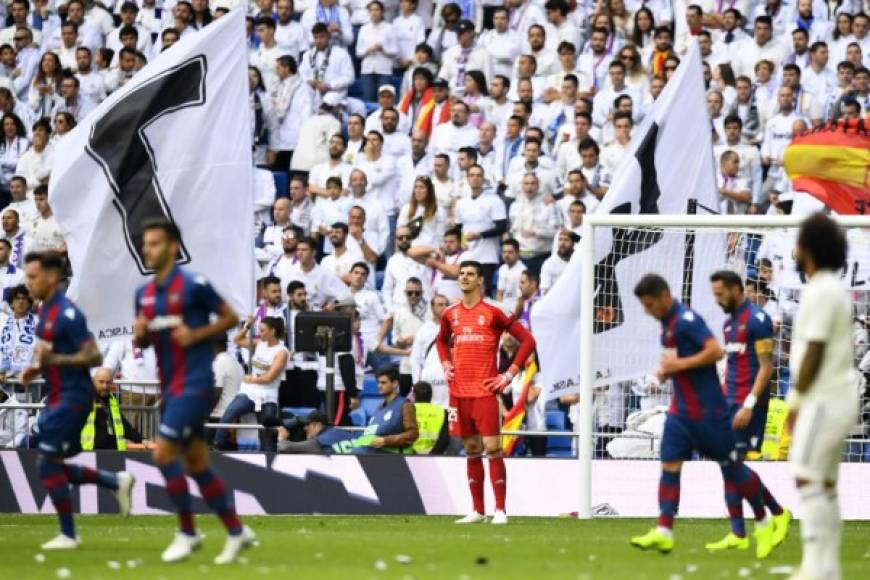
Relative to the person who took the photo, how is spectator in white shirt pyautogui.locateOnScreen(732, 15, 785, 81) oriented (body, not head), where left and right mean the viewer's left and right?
facing the viewer

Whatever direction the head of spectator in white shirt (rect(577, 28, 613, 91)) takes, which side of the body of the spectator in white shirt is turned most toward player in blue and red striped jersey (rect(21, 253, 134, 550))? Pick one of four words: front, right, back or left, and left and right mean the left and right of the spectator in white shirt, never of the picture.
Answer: front

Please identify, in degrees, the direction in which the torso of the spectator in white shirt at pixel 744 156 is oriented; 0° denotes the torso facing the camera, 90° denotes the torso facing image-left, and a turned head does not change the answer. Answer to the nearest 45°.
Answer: approximately 0°

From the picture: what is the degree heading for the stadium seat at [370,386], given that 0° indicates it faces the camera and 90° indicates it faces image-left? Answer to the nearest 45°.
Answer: approximately 0°

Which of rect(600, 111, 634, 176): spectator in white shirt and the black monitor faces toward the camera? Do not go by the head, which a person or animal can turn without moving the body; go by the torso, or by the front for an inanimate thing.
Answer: the spectator in white shirt

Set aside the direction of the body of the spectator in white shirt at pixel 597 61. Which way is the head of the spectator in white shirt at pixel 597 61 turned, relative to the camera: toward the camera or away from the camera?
toward the camera

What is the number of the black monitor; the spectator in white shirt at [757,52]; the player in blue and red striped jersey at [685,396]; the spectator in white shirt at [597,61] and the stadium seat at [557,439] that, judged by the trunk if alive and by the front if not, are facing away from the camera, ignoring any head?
1

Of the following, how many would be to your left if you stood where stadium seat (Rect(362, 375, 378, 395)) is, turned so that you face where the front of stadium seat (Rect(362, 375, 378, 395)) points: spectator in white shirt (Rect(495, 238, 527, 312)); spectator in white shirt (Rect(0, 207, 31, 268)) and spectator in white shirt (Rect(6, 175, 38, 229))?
1

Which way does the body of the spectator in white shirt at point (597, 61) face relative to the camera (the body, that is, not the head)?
toward the camera

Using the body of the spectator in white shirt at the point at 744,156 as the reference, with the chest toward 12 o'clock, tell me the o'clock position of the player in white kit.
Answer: The player in white kit is roughly at 12 o'clock from the spectator in white shirt.

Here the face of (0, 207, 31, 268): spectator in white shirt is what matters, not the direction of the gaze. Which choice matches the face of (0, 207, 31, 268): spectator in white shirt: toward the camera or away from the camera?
toward the camera

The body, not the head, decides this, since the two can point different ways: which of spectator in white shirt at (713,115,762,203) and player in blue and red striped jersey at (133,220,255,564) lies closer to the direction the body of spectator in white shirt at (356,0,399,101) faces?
the player in blue and red striped jersey

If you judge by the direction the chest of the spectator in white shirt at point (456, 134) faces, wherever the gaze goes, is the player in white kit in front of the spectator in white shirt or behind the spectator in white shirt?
in front

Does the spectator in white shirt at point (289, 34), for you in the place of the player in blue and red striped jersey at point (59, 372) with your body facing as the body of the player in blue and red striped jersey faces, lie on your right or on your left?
on your right
